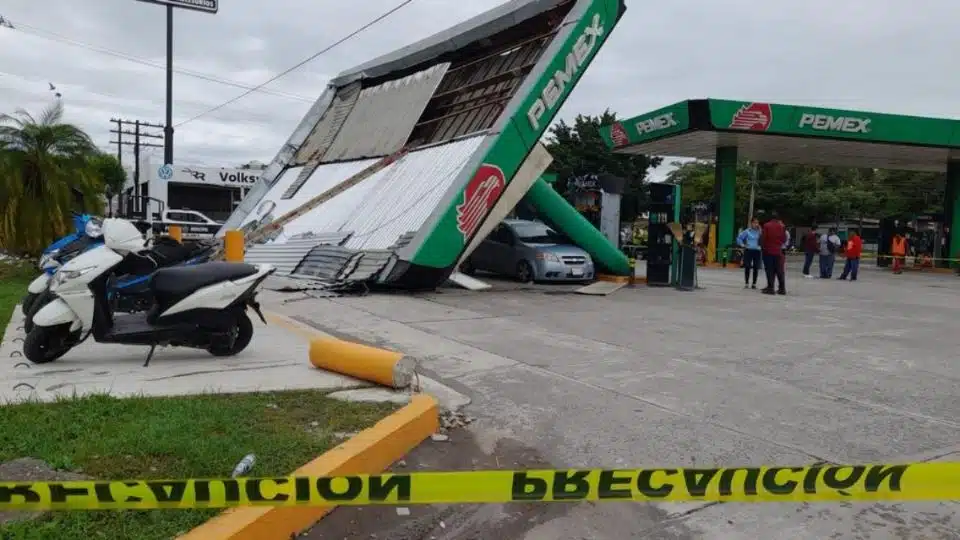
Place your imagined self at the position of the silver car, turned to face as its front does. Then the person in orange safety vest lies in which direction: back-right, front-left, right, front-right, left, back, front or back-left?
left

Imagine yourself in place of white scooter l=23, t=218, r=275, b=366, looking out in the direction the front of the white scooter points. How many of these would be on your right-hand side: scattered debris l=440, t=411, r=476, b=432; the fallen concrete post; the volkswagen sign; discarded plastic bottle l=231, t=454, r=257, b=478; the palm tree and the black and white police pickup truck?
3

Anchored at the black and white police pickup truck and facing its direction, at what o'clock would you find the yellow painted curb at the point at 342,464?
The yellow painted curb is roughly at 3 o'clock from the black and white police pickup truck.

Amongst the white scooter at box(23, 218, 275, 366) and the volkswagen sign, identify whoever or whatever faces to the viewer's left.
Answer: the white scooter

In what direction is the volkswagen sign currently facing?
toward the camera

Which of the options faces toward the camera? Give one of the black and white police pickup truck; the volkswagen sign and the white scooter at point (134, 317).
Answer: the volkswagen sign

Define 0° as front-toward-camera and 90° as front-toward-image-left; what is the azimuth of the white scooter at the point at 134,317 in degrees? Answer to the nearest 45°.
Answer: approximately 90°

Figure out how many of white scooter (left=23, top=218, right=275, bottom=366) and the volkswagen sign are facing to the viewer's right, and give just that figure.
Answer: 0

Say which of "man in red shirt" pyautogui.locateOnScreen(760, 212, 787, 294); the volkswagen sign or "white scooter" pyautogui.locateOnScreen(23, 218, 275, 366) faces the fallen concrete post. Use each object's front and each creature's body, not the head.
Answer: the volkswagen sign
